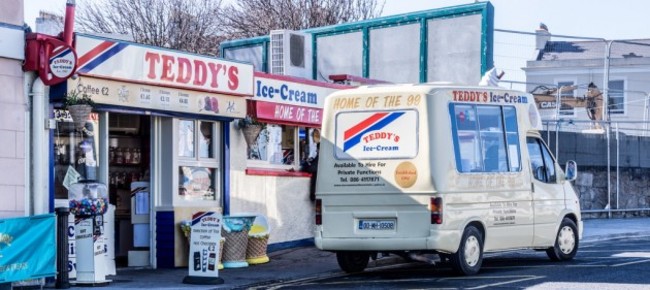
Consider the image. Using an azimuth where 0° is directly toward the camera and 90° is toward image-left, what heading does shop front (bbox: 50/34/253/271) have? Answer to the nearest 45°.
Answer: approximately 315°

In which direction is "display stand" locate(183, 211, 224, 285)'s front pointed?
toward the camera

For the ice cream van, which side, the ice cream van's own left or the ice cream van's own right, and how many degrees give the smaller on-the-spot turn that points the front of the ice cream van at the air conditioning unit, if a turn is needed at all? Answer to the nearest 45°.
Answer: approximately 90° to the ice cream van's own left

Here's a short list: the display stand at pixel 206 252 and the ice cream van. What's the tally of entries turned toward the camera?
1

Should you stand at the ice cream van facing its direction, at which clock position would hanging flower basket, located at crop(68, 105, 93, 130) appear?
The hanging flower basket is roughly at 7 o'clock from the ice cream van.

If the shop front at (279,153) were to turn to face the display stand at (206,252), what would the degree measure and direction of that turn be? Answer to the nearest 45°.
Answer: approximately 45° to its right

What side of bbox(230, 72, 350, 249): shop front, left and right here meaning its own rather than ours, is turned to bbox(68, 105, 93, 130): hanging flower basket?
right

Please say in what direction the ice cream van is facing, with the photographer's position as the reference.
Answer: facing away from the viewer and to the right of the viewer

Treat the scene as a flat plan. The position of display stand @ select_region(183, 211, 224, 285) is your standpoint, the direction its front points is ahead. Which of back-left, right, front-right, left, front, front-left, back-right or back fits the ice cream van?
left

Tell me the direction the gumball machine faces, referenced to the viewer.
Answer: facing the viewer and to the right of the viewer

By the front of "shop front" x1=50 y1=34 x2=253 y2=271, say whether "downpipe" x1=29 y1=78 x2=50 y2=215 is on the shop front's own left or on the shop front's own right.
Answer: on the shop front's own right

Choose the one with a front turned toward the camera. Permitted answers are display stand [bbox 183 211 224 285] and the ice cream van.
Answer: the display stand

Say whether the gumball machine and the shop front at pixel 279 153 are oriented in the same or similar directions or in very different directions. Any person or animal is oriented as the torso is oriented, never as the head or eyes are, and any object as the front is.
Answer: same or similar directions

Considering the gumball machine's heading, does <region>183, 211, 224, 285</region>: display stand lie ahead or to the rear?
ahead

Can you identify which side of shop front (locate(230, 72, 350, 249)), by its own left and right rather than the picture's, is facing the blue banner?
right
